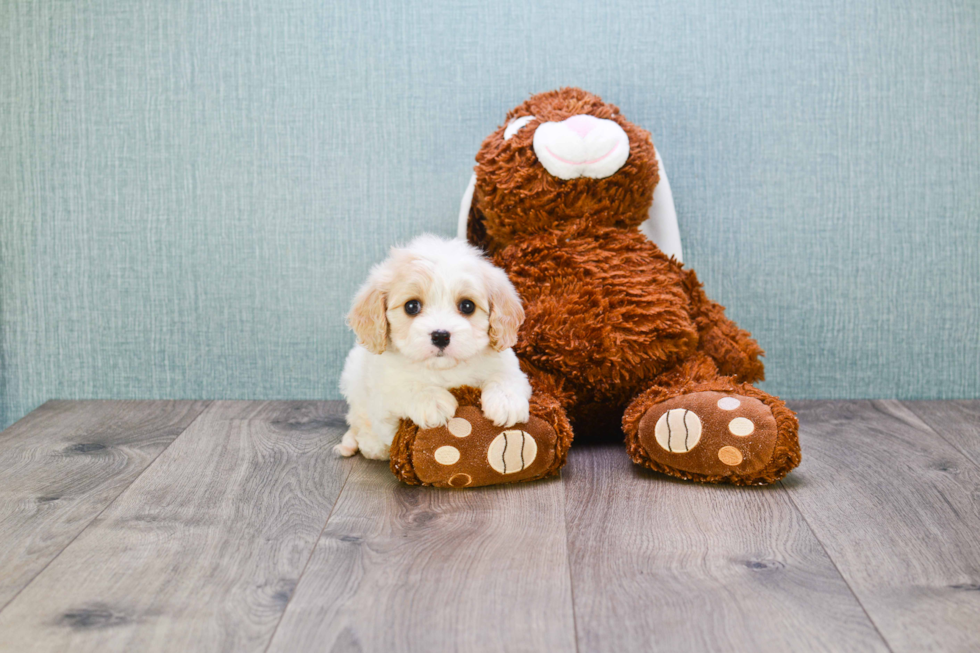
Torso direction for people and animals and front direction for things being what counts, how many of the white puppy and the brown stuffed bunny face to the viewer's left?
0

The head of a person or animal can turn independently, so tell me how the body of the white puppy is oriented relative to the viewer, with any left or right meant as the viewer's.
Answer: facing the viewer and to the right of the viewer

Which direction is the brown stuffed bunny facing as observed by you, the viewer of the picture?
facing the viewer
